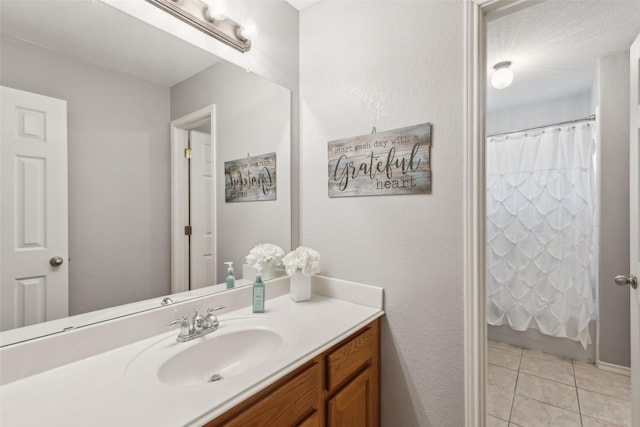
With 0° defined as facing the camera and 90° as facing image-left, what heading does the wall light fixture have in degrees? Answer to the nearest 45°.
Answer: approximately 315°

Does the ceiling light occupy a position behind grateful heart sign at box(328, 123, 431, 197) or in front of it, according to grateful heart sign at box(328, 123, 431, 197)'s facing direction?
behind

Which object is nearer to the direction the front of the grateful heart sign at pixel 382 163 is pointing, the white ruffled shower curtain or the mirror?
the mirror

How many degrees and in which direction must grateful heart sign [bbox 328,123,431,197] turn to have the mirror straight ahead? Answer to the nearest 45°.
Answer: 0° — it already faces it

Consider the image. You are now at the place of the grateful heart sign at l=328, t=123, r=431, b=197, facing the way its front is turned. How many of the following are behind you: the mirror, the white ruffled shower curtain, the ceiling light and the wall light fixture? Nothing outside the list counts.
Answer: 2

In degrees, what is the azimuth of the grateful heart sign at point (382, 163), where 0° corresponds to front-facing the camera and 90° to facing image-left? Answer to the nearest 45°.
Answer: approximately 45°

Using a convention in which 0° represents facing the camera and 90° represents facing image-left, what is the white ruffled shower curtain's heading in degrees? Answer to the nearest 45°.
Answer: approximately 45°

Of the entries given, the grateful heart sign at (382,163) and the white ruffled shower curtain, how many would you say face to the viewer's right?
0
